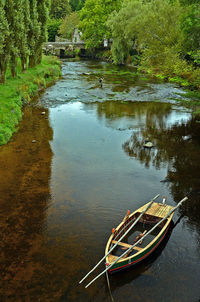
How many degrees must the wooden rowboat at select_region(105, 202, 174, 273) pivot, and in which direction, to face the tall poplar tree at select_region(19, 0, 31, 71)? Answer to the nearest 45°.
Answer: approximately 90° to its right

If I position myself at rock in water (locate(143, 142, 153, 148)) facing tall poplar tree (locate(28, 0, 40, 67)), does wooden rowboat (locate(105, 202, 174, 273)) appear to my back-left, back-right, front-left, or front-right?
back-left

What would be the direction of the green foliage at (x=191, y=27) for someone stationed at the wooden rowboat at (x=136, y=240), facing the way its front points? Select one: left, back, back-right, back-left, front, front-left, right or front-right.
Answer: back-right

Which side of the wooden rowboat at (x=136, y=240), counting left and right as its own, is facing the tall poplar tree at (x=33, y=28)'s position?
right

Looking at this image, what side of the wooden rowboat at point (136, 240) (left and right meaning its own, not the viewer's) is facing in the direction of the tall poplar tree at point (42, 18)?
right

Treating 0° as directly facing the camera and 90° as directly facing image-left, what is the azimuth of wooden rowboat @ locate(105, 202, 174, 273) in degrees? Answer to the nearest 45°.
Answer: approximately 45°

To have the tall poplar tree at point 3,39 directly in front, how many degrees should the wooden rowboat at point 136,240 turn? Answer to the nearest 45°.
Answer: approximately 90° to its right
